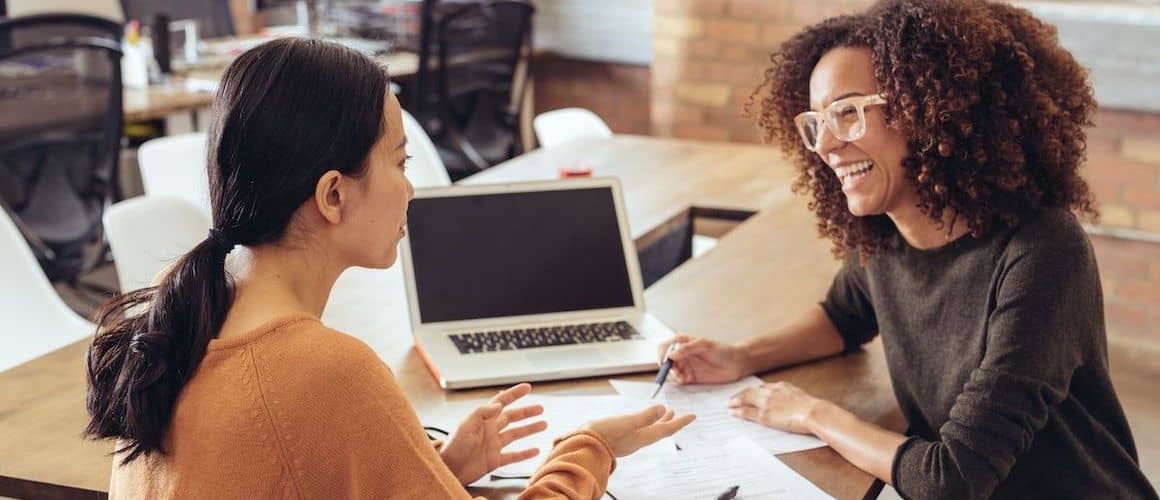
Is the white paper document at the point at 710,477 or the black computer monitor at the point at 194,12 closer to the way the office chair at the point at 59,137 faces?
the black computer monitor

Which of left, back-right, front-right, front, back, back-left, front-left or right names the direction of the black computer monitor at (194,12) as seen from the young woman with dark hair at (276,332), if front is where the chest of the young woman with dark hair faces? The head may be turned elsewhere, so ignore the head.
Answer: front-left

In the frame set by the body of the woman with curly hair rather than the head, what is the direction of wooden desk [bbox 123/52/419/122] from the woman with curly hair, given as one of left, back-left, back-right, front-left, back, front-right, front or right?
right

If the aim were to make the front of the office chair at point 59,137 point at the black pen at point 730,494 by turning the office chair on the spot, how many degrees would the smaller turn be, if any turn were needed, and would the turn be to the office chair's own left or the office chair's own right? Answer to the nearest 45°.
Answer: approximately 180°

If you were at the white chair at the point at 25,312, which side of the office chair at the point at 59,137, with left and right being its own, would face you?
back

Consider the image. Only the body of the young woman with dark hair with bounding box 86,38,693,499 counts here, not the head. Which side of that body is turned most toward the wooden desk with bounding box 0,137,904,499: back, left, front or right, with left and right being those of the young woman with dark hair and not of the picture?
front

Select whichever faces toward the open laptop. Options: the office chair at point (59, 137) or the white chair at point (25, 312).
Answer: the white chair

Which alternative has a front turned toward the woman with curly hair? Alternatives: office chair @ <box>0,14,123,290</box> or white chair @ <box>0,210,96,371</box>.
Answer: the white chair

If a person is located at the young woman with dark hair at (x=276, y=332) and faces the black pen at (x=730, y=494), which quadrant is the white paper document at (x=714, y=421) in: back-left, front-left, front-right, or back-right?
front-left

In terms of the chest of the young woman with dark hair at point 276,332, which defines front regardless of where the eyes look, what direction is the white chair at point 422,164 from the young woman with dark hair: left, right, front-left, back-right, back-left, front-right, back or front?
front-left

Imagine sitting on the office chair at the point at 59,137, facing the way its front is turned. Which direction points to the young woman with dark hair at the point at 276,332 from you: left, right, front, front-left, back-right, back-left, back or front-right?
back

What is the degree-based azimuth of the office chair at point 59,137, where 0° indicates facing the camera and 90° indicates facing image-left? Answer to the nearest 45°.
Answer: approximately 180°

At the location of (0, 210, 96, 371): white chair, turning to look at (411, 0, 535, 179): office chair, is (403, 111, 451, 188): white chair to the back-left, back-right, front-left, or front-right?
front-right

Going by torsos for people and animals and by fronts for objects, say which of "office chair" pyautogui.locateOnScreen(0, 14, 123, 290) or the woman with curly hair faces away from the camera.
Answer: the office chair

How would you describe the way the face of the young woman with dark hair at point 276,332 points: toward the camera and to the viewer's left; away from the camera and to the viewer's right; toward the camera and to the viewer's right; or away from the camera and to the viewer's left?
away from the camera and to the viewer's right

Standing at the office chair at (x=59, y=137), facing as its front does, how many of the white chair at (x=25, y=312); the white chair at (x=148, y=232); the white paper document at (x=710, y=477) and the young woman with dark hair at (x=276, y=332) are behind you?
4
